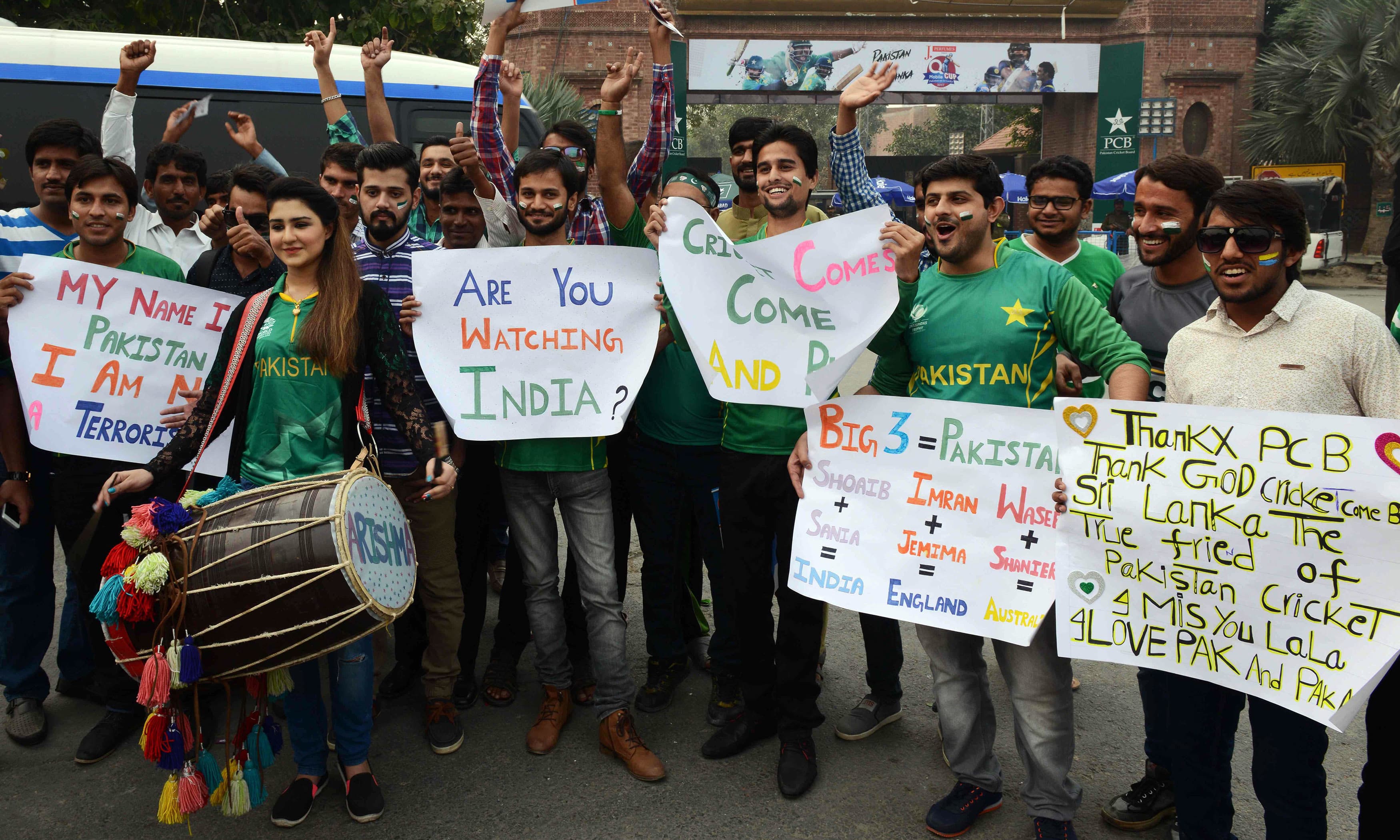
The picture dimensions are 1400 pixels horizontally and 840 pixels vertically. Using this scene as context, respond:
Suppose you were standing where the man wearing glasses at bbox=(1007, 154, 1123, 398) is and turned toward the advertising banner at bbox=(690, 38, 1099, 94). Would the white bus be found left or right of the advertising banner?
left

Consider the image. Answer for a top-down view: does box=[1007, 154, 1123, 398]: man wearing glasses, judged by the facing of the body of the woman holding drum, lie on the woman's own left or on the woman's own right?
on the woman's own left

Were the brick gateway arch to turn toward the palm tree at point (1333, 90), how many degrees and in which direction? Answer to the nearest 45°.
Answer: approximately 90° to its left

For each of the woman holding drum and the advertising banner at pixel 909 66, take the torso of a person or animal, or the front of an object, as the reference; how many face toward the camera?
2

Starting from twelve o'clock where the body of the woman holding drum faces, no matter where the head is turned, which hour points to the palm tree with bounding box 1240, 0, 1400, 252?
The palm tree is roughly at 8 o'clock from the woman holding drum.

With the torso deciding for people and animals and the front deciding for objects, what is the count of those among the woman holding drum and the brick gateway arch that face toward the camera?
2

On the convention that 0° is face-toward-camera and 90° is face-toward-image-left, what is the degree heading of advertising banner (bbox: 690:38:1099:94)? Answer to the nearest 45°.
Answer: approximately 0°
